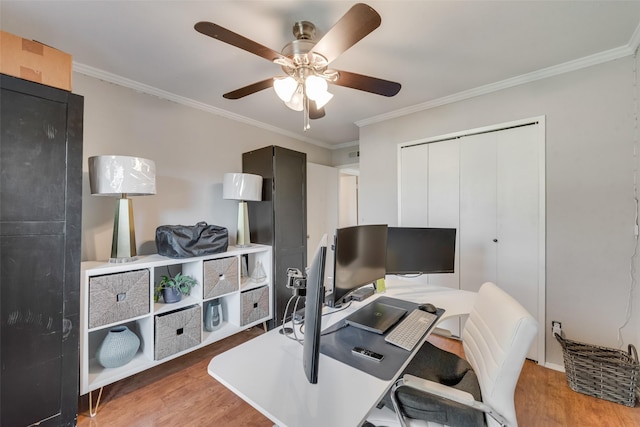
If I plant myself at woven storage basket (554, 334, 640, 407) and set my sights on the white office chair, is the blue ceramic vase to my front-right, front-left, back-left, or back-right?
front-right

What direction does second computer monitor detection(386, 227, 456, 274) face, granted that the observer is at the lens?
facing the viewer

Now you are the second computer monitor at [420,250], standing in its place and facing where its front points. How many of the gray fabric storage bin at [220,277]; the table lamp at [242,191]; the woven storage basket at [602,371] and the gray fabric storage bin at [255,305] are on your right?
3

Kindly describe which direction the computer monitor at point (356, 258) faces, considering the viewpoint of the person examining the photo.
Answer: facing the viewer and to the right of the viewer

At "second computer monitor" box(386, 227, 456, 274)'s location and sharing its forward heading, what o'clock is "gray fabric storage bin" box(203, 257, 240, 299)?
The gray fabric storage bin is roughly at 3 o'clock from the second computer monitor.

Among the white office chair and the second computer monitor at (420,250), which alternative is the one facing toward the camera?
the second computer monitor

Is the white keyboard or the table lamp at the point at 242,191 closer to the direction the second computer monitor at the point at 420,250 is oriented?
the white keyboard

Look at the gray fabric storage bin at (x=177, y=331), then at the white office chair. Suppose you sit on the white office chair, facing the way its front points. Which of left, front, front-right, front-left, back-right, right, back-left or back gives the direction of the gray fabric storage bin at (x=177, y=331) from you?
front

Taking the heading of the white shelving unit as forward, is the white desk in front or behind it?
in front

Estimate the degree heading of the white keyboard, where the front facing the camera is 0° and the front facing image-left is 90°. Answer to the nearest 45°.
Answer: approximately 315°

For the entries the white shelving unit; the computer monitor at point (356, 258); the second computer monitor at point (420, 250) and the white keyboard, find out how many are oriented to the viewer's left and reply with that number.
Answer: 0

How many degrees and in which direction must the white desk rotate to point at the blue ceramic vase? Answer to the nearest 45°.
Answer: approximately 180°

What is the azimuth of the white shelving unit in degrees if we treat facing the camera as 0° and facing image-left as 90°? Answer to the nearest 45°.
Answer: approximately 315°
